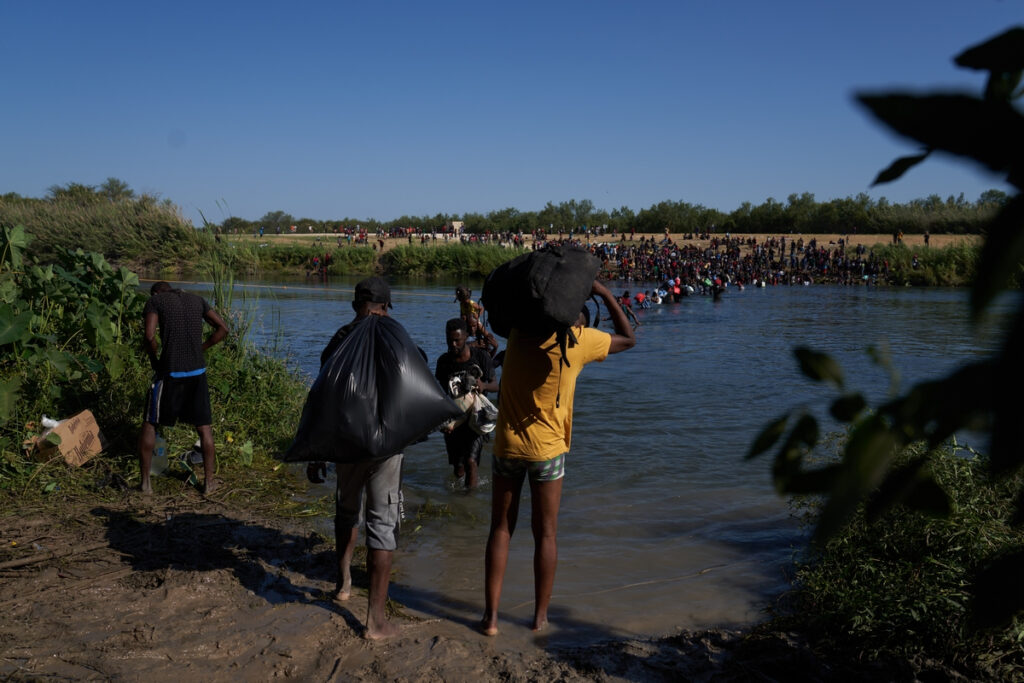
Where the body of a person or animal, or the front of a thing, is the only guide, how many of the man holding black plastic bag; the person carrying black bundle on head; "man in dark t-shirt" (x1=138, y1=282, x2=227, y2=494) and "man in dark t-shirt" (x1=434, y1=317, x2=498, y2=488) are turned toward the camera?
1

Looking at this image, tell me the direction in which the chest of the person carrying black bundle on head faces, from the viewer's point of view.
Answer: away from the camera

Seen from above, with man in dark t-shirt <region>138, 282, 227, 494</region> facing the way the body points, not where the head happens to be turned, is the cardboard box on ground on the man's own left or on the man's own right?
on the man's own left

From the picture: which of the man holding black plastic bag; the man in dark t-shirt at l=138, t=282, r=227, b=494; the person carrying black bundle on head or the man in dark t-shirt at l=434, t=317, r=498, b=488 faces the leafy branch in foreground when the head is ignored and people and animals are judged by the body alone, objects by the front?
the man in dark t-shirt at l=434, t=317, r=498, b=488

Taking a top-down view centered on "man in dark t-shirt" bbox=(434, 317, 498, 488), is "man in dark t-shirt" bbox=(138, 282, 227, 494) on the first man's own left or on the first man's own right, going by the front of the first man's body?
on the first man's own right

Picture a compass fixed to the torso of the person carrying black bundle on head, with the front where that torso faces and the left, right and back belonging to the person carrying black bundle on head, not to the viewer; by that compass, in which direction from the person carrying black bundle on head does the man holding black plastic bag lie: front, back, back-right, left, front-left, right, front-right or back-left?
left

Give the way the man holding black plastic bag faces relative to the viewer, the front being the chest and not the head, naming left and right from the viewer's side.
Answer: facing away from the viewer

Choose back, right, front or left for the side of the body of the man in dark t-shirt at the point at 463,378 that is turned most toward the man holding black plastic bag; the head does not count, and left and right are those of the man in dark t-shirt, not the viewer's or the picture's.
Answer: front

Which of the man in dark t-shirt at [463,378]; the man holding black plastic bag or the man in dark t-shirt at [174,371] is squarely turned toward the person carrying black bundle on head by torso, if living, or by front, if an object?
the man in dark t-shirt at [463,378]

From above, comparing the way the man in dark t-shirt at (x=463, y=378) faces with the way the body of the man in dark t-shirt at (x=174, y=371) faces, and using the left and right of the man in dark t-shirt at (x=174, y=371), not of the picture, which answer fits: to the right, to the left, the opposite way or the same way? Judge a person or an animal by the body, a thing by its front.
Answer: the opposite way

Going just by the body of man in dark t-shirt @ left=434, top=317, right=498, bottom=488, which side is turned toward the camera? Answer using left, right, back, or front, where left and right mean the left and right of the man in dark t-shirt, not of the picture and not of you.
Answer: front

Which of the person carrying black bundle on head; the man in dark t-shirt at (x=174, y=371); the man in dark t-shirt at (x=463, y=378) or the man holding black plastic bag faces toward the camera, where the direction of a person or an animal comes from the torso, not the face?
the man in dark t-shirt at (x=463, y=378)

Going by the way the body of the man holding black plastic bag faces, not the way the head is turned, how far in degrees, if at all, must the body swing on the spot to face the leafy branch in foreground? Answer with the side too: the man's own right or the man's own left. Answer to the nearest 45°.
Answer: approximately 180°

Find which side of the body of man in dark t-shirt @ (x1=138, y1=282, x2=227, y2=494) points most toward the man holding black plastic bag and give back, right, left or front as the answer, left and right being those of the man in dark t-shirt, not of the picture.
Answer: back

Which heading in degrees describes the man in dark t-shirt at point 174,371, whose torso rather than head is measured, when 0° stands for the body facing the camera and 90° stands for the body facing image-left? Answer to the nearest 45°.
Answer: approximately 180°
